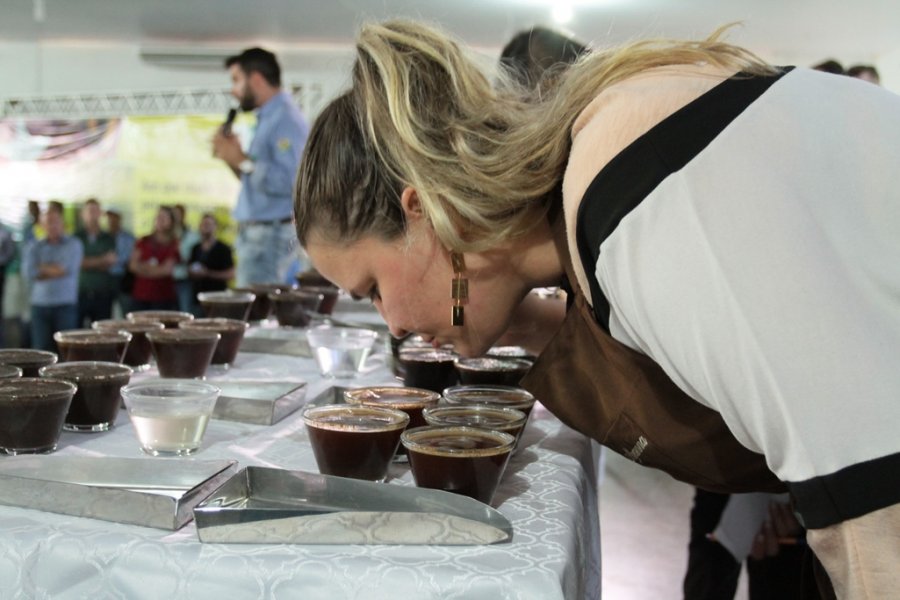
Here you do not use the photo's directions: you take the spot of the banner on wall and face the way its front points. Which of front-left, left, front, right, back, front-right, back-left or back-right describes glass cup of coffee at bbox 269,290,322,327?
front

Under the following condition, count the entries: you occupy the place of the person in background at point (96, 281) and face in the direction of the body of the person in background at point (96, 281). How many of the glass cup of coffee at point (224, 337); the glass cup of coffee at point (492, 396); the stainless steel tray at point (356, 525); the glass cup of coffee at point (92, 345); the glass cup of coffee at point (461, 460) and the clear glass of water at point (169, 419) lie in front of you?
6

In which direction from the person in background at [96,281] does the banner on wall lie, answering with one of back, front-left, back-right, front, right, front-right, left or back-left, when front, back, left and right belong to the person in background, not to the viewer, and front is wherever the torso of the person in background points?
back

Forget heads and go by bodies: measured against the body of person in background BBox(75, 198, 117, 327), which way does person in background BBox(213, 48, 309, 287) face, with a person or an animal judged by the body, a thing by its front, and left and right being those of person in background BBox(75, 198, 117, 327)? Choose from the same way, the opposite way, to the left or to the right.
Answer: to the right

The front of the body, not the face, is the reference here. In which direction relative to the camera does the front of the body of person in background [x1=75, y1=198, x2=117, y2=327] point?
toward the camera

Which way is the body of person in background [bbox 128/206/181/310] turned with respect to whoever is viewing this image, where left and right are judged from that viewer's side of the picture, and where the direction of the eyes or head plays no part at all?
facing the viewer

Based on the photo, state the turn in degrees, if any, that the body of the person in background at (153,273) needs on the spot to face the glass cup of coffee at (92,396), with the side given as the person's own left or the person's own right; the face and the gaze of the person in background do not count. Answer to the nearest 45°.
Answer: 0° — they already face it

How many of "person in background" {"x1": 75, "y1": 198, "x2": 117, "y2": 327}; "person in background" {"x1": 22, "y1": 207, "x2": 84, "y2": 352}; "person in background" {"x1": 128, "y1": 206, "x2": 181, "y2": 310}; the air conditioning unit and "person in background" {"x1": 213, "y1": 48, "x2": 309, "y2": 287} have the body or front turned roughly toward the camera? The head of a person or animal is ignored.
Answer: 4

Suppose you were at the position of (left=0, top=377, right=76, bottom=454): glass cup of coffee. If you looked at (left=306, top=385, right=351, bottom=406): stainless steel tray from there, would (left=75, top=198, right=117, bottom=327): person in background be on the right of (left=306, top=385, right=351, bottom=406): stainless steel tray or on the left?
left

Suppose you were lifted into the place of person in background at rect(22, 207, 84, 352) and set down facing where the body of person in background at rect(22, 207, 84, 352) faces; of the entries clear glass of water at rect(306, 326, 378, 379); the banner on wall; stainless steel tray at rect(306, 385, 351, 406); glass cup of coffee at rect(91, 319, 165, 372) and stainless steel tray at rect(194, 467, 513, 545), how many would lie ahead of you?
4

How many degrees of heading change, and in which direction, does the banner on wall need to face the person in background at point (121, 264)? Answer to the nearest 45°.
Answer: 0° — it already faces them

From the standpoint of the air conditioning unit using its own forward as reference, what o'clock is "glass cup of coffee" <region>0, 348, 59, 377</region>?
The glass cup of coffee is roughly at 12 o'clock from the air conditioning unit.

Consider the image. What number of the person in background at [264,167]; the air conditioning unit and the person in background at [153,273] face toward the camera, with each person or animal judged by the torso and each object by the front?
2

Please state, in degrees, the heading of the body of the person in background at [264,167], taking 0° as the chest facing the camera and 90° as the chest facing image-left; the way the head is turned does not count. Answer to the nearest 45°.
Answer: approximately 90°
